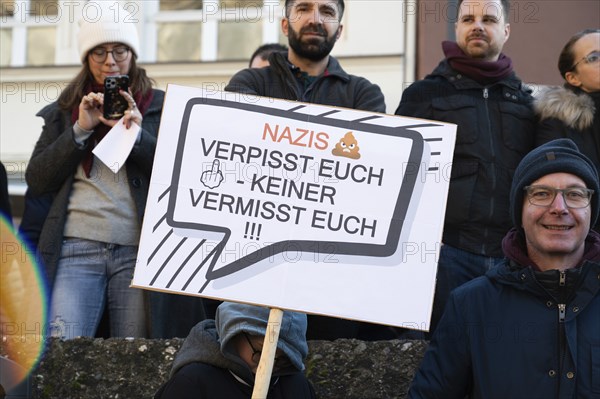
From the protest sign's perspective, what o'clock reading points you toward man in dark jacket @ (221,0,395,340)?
The man in dark jacket is roughly at 6 o'clock from the protest sign.

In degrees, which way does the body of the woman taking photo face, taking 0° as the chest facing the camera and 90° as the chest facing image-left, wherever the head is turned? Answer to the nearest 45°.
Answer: approximately 0°

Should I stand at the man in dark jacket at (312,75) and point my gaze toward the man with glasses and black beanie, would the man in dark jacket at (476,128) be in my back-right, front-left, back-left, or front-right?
front-left

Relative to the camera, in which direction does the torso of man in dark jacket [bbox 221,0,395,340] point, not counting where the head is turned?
toward the camera

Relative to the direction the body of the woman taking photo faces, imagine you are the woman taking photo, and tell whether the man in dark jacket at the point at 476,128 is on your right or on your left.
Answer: on your left

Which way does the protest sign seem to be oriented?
toward the camera

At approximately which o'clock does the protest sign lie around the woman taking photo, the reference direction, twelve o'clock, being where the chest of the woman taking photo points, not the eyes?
The protest sign is roughly at 11 o'clock from the woman taking photo.

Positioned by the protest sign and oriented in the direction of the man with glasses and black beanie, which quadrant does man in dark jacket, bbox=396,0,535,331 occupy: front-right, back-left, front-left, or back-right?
front-left

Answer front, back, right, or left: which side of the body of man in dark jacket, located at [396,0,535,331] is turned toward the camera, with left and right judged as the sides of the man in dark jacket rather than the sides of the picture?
front

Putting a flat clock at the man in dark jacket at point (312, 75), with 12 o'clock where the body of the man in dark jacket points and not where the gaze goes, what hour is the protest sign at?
The protest sign is roughly at 12 o'clock from the man in dark jacket.

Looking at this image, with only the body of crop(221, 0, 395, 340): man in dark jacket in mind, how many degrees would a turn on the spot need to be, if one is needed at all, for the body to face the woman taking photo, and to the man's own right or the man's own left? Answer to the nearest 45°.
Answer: approximately 90° to the man's own right

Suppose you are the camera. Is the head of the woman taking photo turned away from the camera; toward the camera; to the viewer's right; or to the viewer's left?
toward the camera

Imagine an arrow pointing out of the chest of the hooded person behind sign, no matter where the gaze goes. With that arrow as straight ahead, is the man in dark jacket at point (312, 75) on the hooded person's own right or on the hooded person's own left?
on the hooded person's own left

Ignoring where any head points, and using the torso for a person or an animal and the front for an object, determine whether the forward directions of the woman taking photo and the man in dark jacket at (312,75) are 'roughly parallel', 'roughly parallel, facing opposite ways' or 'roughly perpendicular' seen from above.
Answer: roughly parallel

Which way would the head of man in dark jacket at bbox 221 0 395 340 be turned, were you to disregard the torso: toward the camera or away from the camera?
toward the camera
